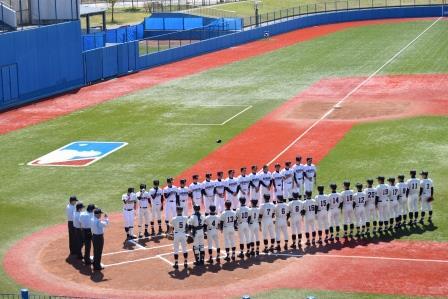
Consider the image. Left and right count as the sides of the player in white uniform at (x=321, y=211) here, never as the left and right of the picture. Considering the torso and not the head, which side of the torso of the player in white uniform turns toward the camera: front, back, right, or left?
back

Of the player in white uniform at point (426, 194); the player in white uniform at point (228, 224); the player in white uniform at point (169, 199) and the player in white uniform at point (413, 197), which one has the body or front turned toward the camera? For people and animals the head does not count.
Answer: the player in white uniform at point (169, 199)

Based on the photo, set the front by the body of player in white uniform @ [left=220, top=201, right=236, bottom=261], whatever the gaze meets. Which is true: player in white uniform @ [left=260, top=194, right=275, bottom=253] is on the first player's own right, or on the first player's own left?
on the first player's own right

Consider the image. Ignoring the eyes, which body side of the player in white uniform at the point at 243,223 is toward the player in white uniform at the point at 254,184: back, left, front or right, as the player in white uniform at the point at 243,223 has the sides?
front

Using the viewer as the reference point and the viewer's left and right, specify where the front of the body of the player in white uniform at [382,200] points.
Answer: facing away from the viewer and to the left of the viewer

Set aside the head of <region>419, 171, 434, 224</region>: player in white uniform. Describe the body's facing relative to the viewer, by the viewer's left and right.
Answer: facing away from the viewer and to the left of the viewer

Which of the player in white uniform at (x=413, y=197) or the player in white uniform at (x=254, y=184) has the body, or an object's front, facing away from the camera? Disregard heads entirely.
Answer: the player in white uniform at (x=413, y=197)

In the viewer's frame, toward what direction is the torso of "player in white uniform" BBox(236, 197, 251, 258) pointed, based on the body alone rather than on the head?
away from the camera

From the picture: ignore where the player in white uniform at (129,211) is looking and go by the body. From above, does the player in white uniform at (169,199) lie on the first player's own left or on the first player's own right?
on the first player's own left

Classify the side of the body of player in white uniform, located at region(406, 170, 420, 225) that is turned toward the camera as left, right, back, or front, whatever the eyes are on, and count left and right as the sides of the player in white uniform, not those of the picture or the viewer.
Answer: back

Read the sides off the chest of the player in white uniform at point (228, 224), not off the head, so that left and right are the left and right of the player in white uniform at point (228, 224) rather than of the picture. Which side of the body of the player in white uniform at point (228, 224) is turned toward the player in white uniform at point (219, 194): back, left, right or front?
front

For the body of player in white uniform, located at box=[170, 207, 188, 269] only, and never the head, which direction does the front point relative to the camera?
away from the camera

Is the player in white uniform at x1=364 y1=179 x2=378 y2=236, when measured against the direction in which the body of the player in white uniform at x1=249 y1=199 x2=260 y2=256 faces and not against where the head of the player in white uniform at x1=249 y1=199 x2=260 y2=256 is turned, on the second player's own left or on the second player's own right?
on the second player's own right
